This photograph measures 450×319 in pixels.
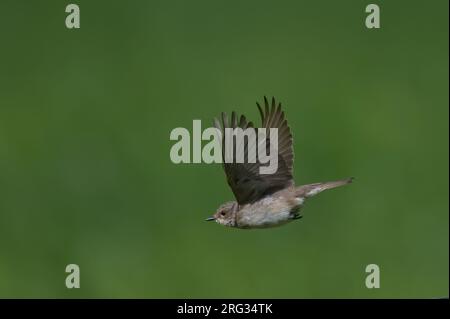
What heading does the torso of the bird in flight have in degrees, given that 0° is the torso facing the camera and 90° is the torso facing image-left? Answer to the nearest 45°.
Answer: approximately 90°
